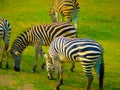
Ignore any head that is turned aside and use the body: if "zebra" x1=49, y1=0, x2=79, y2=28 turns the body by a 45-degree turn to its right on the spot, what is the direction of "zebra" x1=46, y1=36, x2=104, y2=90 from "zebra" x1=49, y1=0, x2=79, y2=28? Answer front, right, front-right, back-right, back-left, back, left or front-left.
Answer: back

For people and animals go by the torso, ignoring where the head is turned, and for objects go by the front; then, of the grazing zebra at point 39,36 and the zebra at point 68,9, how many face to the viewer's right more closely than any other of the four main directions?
0

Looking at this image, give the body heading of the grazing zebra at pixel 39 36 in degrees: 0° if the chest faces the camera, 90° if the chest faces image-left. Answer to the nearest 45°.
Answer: approximately 90°

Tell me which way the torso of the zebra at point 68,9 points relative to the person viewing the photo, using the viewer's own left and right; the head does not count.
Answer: facing away from the viewer and to the left of the viewer
